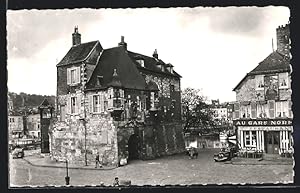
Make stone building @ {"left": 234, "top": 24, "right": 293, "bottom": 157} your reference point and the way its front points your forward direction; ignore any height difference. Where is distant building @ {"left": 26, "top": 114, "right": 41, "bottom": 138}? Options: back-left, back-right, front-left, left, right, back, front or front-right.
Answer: right

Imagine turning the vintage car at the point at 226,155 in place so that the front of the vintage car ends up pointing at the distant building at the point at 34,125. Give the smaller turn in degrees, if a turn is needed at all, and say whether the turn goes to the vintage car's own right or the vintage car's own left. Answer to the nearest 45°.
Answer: approximately 45° to the vintage car's own right

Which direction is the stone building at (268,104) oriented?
toward the camera

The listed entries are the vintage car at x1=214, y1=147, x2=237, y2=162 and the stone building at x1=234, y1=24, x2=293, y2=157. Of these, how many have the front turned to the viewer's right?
0

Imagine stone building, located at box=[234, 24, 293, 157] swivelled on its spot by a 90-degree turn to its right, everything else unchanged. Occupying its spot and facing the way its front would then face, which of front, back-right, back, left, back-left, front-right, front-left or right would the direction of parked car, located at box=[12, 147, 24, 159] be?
front

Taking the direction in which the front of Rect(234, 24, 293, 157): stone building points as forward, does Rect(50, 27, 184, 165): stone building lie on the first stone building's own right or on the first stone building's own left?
on the first stone building's own right

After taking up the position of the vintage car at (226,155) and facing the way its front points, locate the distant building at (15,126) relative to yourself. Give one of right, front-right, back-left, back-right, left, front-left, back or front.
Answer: front-right

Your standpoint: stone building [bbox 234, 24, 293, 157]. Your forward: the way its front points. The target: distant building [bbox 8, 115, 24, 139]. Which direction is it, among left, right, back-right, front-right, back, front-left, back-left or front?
right
